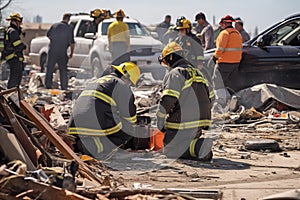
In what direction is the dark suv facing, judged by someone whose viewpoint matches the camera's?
facing to the left of the viewer

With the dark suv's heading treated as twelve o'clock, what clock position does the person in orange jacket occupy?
The person in orange jacket is roughly at 11 o'clock from the dark suv.

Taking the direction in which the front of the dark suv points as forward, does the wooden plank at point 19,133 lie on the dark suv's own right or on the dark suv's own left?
on the dark suv's own left

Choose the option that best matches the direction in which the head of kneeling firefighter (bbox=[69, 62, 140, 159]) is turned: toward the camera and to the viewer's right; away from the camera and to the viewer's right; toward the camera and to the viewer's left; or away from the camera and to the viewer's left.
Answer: away from the camera and to the viewer's right

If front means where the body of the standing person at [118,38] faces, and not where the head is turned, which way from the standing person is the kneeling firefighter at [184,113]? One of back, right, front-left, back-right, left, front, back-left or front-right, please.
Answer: back

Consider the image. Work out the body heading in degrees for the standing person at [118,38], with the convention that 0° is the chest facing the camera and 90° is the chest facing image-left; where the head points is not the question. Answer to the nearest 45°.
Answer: approximately 180°

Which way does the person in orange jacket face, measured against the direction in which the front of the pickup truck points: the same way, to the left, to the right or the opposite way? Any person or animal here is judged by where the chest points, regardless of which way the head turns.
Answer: the opposite way

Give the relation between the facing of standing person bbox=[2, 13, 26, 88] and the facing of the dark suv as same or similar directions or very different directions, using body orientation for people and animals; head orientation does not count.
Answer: very different directions

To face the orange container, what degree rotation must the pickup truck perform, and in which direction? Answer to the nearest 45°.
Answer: approximately 45° to its right
